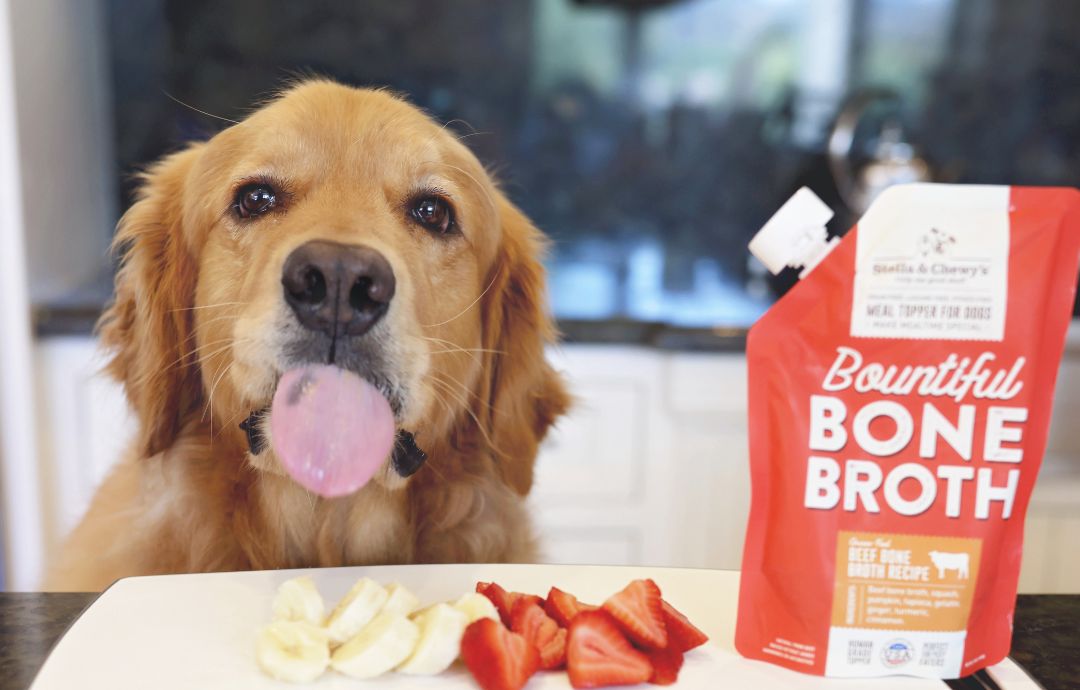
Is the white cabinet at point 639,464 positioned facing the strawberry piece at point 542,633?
yes

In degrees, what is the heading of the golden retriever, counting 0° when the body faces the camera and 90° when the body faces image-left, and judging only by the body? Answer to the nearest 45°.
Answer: approximately 0°

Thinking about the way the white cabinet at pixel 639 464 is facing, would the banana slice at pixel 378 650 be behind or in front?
in front

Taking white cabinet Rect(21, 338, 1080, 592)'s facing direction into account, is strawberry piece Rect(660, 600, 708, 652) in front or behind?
in front

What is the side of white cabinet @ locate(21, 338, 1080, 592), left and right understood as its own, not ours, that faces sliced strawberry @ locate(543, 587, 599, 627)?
front

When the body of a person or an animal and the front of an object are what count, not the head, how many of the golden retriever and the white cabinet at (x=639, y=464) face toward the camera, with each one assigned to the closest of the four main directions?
2

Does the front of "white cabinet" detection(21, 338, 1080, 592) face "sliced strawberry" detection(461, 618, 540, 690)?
yes
